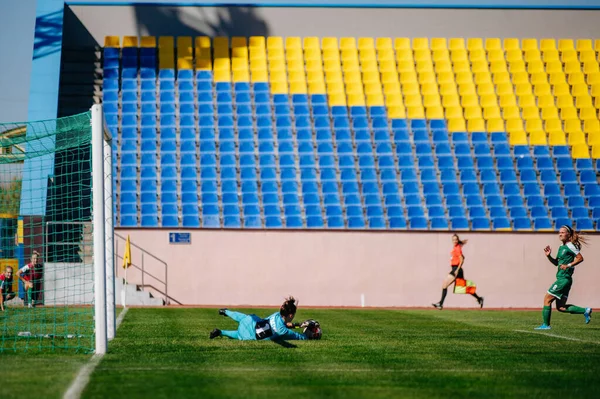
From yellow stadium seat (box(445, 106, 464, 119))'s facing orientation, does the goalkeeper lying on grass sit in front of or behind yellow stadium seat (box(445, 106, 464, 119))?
in front

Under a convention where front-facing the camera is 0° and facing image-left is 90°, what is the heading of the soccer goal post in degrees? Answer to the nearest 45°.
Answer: approximately 270°

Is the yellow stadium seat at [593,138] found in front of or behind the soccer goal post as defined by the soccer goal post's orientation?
in front

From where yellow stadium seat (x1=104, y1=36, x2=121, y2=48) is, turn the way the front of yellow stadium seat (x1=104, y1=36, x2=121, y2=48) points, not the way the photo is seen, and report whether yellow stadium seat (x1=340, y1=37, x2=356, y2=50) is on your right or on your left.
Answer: on your left

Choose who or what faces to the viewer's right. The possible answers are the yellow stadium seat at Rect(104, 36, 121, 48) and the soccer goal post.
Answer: the soccer goal post

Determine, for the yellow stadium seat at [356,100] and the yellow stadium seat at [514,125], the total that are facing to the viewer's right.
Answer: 0

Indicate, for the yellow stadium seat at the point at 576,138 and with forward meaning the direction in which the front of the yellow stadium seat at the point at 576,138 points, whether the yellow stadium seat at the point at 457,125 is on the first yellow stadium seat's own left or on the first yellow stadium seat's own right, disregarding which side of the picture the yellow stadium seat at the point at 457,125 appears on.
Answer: on the first yellow stadium seat's own right

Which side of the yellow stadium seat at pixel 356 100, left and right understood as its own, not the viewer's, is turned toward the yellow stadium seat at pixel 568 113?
left

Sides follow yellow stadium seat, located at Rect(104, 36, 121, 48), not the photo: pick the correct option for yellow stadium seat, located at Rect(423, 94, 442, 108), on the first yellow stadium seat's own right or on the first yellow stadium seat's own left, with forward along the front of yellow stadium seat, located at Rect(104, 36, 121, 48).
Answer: on the first yellow stadium seat's own left

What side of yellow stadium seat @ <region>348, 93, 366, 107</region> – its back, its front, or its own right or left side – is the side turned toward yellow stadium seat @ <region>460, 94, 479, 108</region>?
left
